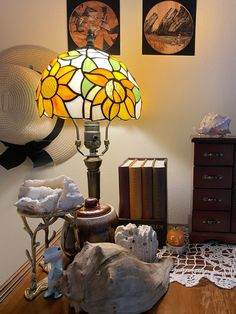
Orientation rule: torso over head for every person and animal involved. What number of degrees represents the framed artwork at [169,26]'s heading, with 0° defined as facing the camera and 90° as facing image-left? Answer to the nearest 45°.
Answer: approximately 0°

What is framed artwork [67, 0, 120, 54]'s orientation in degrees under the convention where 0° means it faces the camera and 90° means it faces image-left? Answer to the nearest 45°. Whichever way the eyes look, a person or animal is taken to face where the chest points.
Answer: approximately 0°

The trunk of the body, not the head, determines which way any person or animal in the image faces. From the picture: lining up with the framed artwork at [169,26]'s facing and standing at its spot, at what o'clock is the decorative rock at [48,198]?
The decorative rock is roughly at 1 o'clock from the framed artwork.
